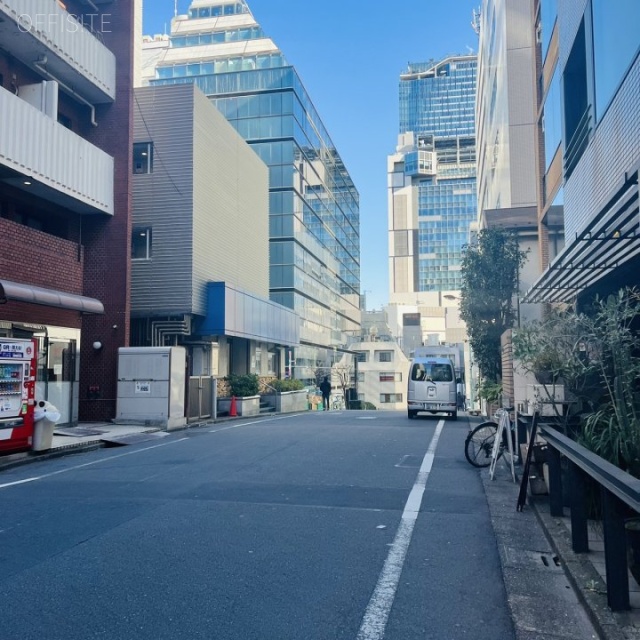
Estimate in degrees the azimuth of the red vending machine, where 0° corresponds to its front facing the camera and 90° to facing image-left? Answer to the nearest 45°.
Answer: approximately 315°

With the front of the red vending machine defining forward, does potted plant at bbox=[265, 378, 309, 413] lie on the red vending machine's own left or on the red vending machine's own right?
on the red vending machine's own left

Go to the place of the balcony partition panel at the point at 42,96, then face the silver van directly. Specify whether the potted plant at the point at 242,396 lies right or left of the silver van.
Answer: left

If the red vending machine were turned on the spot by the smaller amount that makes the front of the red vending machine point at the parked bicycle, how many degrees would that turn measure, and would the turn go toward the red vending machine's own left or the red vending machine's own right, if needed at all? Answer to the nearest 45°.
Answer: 0° — it already faces it
